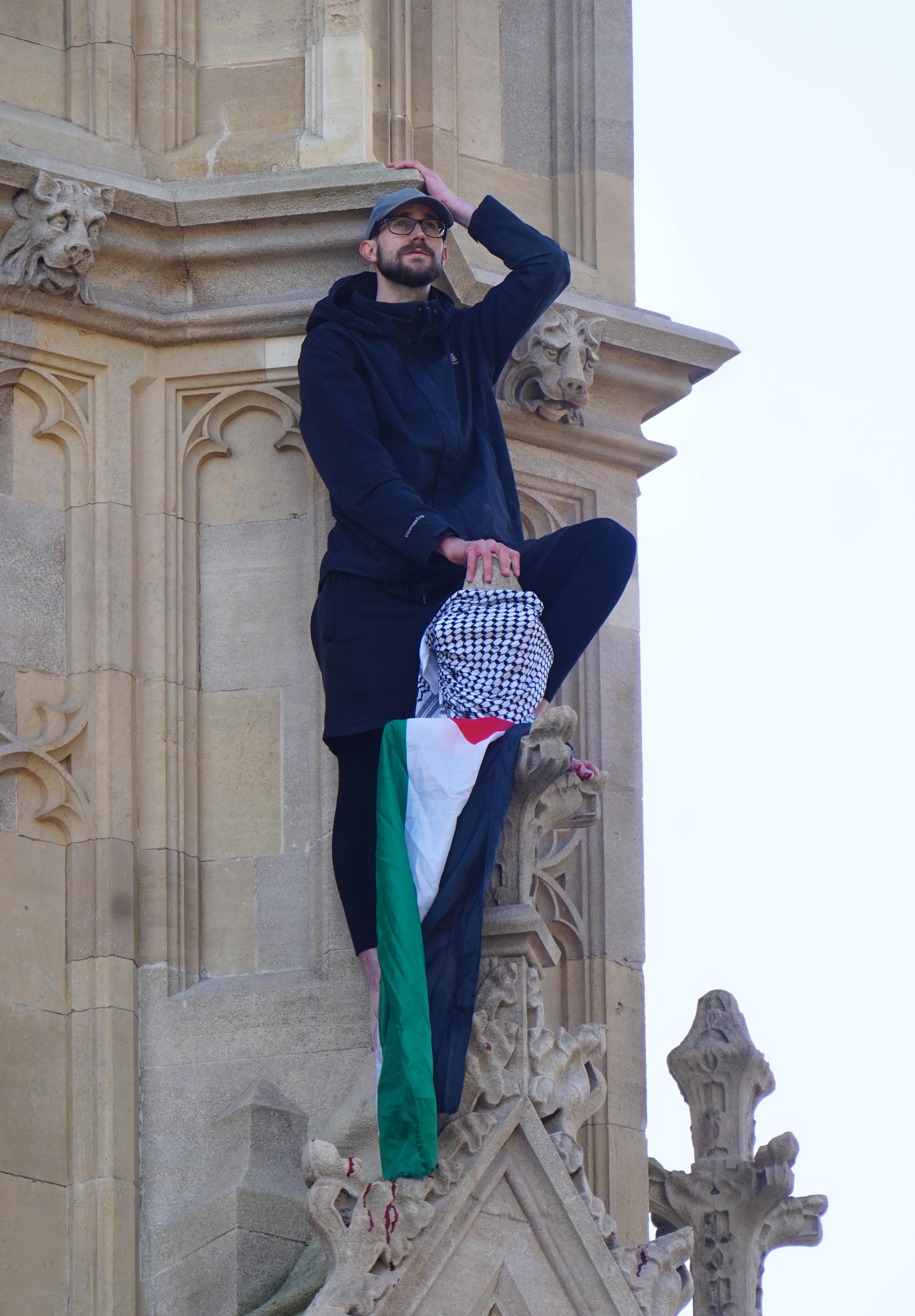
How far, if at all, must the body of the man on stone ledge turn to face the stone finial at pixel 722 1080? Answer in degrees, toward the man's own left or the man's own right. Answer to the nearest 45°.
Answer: approximately 90° to the man's own left

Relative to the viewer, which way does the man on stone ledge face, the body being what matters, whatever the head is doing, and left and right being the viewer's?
facing the viewer and to the right of the viewer

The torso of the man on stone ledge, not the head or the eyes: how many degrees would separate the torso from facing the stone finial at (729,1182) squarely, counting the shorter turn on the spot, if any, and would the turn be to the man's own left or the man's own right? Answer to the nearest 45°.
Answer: approximately 90° to the man's own left

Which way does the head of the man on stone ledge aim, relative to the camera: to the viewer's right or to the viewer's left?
to the viewer's right
